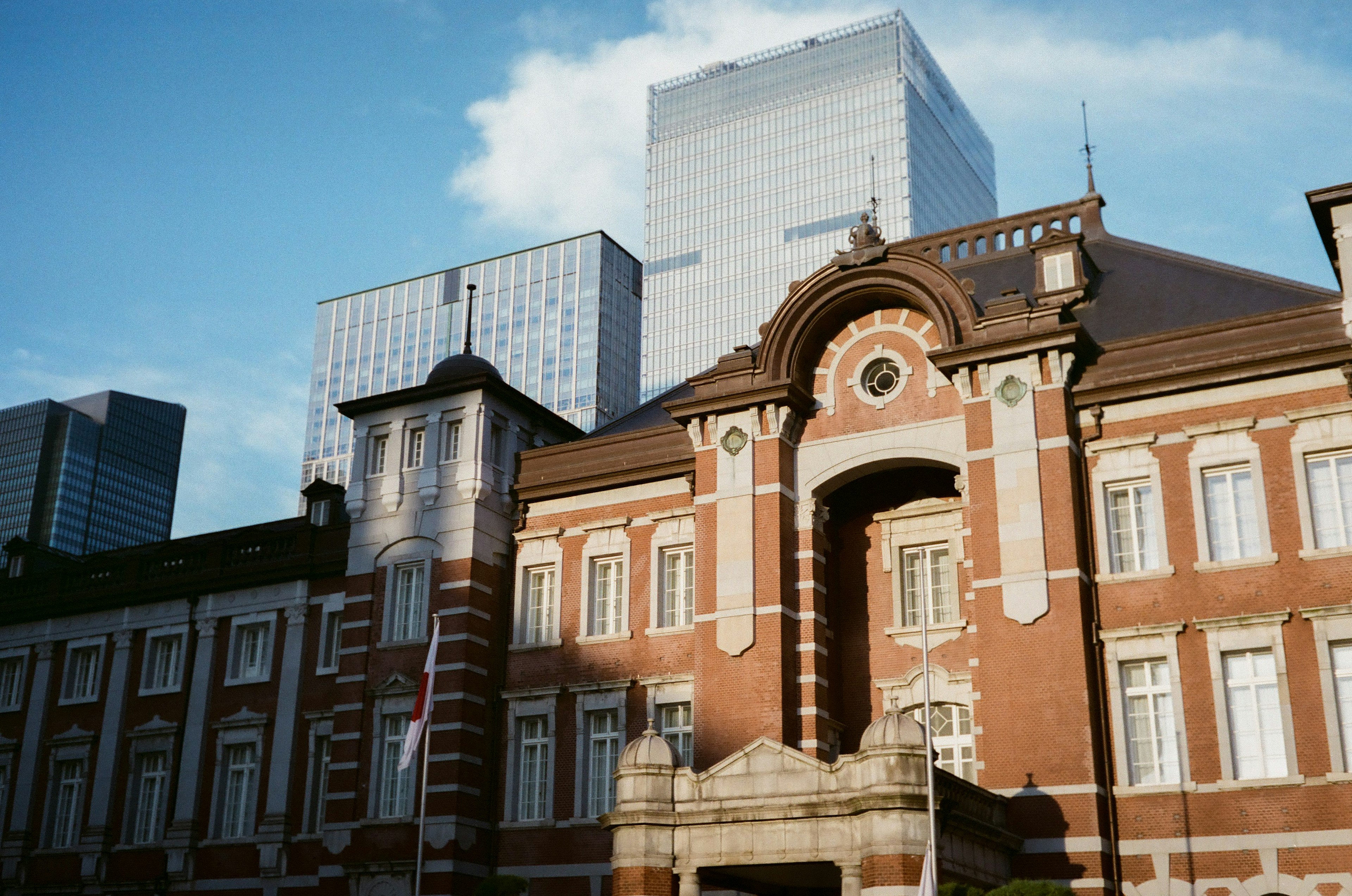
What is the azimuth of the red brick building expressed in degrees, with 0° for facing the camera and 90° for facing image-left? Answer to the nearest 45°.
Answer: approximately 45°
